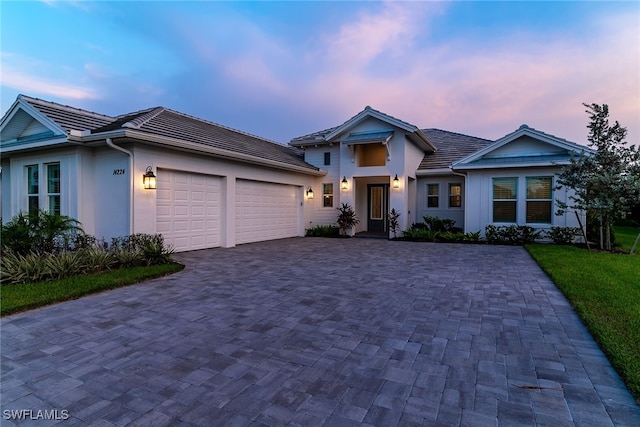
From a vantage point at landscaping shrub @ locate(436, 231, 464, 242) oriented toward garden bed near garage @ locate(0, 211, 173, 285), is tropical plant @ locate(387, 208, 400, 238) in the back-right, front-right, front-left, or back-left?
front-right

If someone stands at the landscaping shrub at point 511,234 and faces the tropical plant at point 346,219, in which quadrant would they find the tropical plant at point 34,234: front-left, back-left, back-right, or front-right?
front-left

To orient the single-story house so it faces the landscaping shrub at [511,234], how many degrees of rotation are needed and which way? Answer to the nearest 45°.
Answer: approximately 90° to its left

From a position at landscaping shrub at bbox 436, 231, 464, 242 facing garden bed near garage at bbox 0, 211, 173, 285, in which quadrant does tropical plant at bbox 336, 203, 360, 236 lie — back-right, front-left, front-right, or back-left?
front-right

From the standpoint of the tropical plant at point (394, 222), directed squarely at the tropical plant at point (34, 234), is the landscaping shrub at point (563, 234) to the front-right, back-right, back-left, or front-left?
back-left

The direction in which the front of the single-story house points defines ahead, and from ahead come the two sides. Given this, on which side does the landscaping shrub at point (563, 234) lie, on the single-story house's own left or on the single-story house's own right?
on the single-story house's own left

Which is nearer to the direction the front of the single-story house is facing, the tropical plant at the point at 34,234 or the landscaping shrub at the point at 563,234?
the tropical plant

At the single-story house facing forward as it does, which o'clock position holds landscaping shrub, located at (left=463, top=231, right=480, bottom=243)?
The landscaping shrub is roughly at 9 o'clock from the single-story house.

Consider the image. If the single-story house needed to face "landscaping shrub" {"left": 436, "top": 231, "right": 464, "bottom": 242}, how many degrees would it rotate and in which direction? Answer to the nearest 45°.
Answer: approximately 90° to its left

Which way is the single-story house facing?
toward the camera

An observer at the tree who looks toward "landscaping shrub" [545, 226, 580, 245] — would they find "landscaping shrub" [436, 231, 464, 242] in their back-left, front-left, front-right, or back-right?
front-left

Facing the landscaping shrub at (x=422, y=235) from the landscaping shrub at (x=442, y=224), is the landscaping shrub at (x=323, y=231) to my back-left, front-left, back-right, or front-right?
front-right

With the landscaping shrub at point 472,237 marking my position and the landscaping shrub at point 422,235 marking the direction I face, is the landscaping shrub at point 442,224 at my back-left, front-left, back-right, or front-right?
front-right
